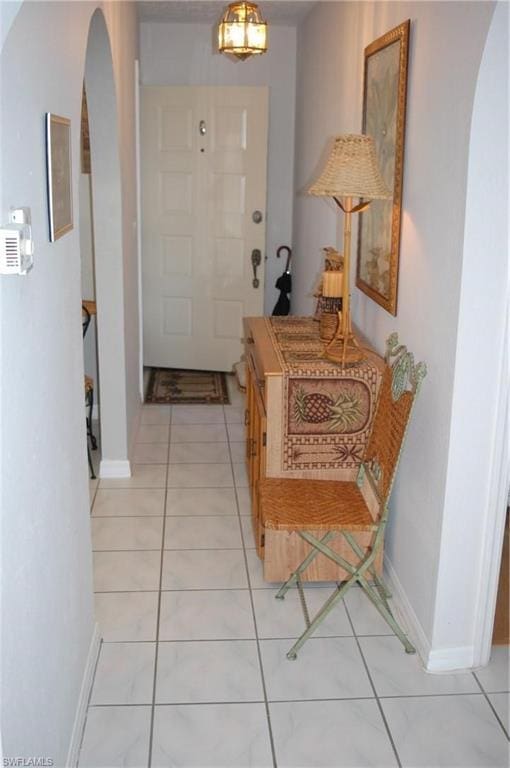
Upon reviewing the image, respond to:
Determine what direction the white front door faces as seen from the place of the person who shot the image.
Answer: facing the viewer

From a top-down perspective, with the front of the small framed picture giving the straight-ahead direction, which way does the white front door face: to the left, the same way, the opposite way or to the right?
to the right

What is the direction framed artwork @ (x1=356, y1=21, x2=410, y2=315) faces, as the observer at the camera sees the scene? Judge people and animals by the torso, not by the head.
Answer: facing to the left of the viewer

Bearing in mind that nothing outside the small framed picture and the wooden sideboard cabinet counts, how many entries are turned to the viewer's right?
1

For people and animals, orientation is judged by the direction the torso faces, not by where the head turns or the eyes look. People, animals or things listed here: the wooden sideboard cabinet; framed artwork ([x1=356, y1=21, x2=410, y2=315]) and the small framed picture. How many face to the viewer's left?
2

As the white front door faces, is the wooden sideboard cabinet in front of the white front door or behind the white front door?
in front

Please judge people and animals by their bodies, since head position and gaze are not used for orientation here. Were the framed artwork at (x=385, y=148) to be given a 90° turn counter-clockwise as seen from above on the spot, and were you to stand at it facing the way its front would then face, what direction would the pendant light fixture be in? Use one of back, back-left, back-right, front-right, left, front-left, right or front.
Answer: back-right

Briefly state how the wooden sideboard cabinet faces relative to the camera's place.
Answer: facing to the left of the viewer

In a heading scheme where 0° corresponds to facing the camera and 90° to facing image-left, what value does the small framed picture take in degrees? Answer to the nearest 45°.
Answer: approximately 270°

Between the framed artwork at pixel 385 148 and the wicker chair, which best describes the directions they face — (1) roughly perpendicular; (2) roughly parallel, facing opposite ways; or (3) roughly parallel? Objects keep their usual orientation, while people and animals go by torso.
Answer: roughly parallel

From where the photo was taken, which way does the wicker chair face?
to the viewer's left

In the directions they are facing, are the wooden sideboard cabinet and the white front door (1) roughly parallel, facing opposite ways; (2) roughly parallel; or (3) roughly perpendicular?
roughly perpendicular
